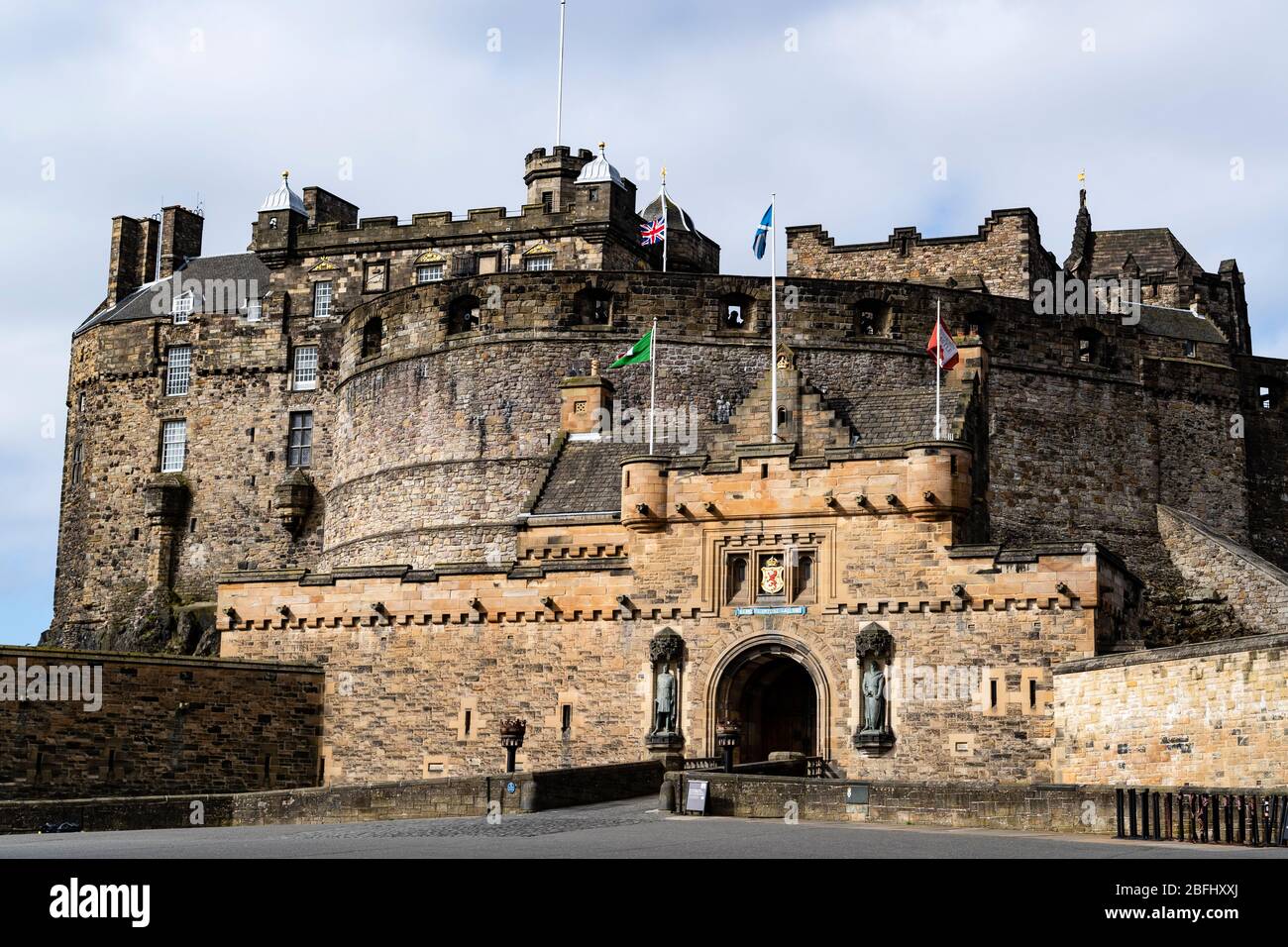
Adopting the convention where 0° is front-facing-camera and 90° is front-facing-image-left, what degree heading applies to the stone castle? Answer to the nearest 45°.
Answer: approximately 0°

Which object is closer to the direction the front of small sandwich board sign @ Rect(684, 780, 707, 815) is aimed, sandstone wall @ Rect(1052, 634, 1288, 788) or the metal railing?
the metal railing

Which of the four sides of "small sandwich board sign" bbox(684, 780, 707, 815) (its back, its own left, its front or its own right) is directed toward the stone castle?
back

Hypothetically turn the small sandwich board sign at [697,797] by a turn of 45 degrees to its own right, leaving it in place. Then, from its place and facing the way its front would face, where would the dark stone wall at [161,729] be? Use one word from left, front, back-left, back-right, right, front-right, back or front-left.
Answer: right

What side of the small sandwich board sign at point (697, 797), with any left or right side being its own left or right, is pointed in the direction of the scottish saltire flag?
back

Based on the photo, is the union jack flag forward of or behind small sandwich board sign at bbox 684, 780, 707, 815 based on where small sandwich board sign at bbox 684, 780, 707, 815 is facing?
behind

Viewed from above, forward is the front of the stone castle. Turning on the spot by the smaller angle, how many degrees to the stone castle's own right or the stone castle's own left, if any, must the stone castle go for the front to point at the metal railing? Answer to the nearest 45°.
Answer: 0° — it already faces it

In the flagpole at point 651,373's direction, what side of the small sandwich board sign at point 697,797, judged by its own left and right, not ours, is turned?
back

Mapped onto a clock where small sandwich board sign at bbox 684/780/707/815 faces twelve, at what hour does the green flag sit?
The green flag is roughly at 6 o'clock from the small sandwich board sign.

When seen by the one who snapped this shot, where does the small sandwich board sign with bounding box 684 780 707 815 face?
facing the viewer

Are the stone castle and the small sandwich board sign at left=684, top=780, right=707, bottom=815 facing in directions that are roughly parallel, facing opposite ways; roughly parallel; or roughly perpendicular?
roughly parallel

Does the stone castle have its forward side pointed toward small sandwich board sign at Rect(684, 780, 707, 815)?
yes
